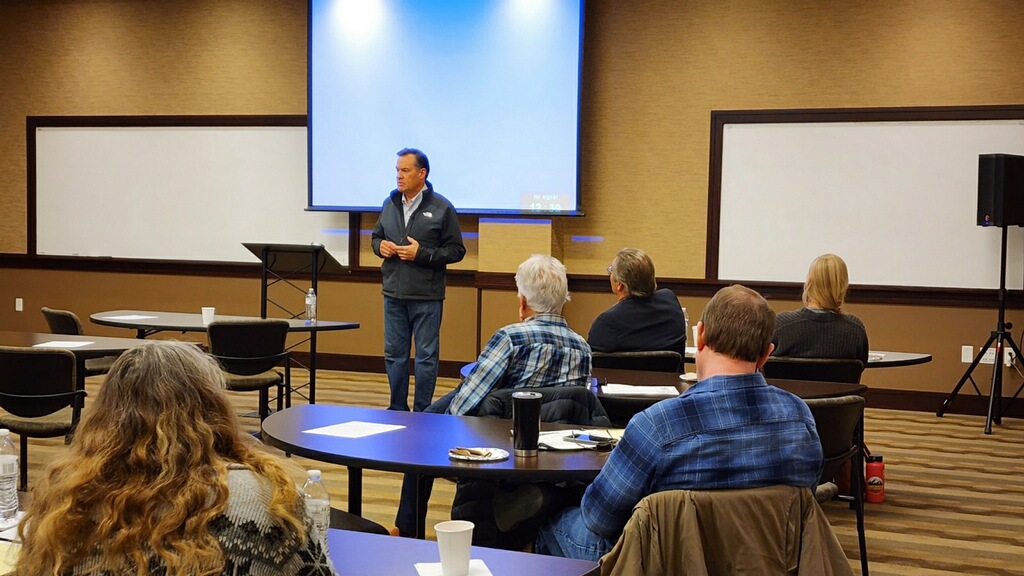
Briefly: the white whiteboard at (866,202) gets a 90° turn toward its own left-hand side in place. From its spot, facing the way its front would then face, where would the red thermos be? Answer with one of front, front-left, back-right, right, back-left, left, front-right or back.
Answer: right

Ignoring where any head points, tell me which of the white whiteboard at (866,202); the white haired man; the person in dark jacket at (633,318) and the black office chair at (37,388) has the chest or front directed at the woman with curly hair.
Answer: the white whiteboard

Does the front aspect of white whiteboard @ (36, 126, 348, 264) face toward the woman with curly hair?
yes

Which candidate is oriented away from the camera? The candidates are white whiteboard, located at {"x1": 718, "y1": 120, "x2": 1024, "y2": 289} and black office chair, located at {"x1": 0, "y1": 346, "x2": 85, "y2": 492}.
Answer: the black office chair

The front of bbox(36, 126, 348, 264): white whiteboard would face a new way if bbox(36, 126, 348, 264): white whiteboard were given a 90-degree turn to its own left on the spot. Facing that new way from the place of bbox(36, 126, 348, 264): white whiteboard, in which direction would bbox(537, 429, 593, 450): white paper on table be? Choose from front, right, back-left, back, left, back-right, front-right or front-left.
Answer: right

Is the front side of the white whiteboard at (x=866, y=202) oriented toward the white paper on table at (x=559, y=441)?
yes

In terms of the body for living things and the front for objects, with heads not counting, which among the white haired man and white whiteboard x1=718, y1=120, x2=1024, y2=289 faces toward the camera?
the white whiteboard

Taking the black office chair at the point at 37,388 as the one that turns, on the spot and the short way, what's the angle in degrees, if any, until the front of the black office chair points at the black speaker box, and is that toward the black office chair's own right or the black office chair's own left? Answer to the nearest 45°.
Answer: approximately 90° to the black office chair's own right

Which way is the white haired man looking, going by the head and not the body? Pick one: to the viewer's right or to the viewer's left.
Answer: to the viewer's left

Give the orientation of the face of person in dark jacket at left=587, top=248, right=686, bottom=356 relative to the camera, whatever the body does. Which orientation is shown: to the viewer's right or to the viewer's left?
to the viewer's left

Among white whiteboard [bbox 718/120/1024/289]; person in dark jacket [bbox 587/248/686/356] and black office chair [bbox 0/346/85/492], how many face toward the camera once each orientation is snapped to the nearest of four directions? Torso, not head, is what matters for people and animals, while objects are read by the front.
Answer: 1

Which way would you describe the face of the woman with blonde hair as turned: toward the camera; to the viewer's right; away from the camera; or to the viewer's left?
away from the camera

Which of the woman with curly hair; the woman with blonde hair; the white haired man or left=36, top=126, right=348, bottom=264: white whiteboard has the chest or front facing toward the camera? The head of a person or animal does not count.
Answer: the white whiteboard

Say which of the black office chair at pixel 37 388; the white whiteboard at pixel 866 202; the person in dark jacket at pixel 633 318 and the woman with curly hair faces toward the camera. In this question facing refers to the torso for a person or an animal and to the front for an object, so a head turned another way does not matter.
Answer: the white whiteboard

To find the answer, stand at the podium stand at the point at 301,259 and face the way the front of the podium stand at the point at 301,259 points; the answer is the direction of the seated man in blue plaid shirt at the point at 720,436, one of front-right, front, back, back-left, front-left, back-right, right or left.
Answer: front-left

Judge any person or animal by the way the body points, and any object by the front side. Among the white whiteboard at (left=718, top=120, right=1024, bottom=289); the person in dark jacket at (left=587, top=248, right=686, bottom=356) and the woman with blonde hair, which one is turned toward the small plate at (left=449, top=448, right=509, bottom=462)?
the white whiteboard

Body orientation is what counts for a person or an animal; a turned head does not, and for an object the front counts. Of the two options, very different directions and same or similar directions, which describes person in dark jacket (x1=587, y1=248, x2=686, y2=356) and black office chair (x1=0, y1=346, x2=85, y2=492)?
same or similar directions

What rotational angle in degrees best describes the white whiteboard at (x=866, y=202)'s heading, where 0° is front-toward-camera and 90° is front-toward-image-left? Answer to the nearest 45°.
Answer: approximately 0°

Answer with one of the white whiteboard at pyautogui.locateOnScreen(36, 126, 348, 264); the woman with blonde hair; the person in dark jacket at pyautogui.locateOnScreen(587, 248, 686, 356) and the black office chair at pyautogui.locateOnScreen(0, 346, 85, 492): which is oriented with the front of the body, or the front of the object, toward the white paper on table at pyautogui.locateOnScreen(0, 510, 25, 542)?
the white whiteboard
